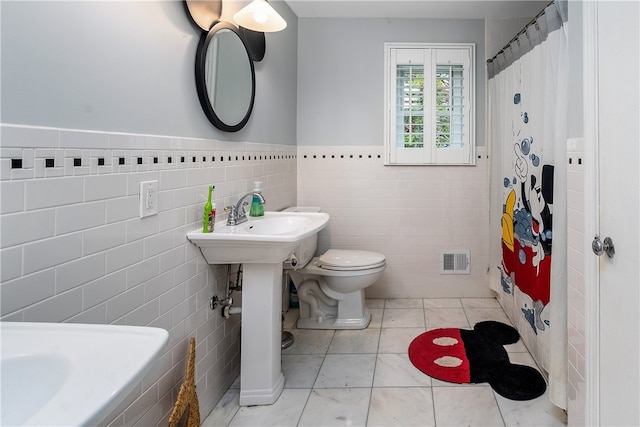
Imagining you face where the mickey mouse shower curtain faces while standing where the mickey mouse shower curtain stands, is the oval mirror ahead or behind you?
ahead

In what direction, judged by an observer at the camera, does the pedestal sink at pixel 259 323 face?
facing to the right of the viewer

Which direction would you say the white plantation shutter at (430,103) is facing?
toward the camera

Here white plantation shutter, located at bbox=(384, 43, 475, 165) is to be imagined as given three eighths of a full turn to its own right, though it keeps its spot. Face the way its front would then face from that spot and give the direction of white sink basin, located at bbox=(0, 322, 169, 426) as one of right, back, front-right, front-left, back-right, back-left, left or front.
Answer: back-left

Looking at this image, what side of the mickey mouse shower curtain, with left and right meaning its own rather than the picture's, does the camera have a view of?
left

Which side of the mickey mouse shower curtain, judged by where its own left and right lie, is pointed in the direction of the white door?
left

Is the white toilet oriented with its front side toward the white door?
no

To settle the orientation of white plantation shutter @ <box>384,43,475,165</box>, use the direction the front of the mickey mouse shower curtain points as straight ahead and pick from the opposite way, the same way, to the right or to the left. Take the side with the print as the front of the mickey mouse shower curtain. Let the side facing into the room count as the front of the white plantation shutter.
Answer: to the left
